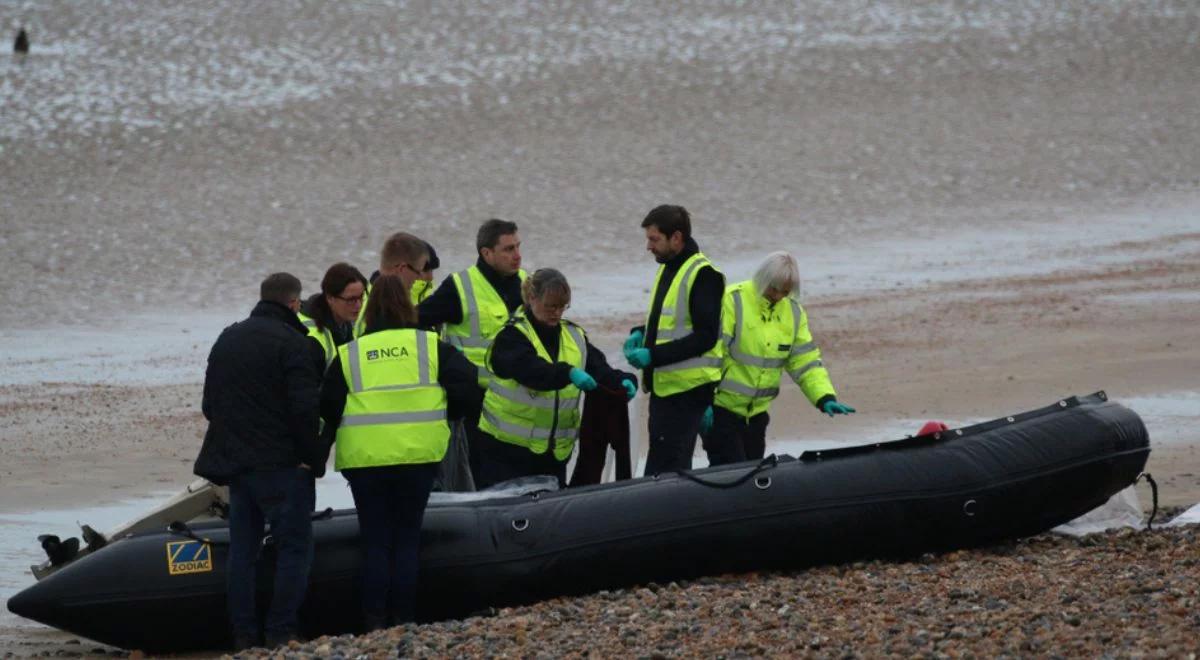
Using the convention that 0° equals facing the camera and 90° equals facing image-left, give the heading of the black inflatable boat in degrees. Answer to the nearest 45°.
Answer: approximately 270°

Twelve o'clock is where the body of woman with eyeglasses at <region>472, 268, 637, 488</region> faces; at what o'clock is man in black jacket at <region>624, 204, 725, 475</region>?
The man in black jacket is roughly at 10 o'clock from the woman with eyeglasses.

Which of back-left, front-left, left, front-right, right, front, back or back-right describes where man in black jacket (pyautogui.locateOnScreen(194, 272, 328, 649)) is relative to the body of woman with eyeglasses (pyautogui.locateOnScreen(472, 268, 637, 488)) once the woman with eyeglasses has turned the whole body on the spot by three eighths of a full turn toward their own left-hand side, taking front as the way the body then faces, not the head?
back-left

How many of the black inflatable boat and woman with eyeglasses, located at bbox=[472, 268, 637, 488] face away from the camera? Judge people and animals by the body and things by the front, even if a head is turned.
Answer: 0

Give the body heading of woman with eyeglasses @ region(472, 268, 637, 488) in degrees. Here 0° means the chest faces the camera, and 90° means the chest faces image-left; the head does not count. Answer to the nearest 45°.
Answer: approximately 315°

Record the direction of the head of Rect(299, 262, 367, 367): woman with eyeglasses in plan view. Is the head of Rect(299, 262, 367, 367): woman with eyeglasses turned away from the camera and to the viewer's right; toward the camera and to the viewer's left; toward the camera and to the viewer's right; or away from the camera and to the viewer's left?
toward the camera and to the viewer's right

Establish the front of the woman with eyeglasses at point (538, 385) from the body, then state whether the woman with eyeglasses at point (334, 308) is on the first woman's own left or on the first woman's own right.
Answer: on the first woman's own right
